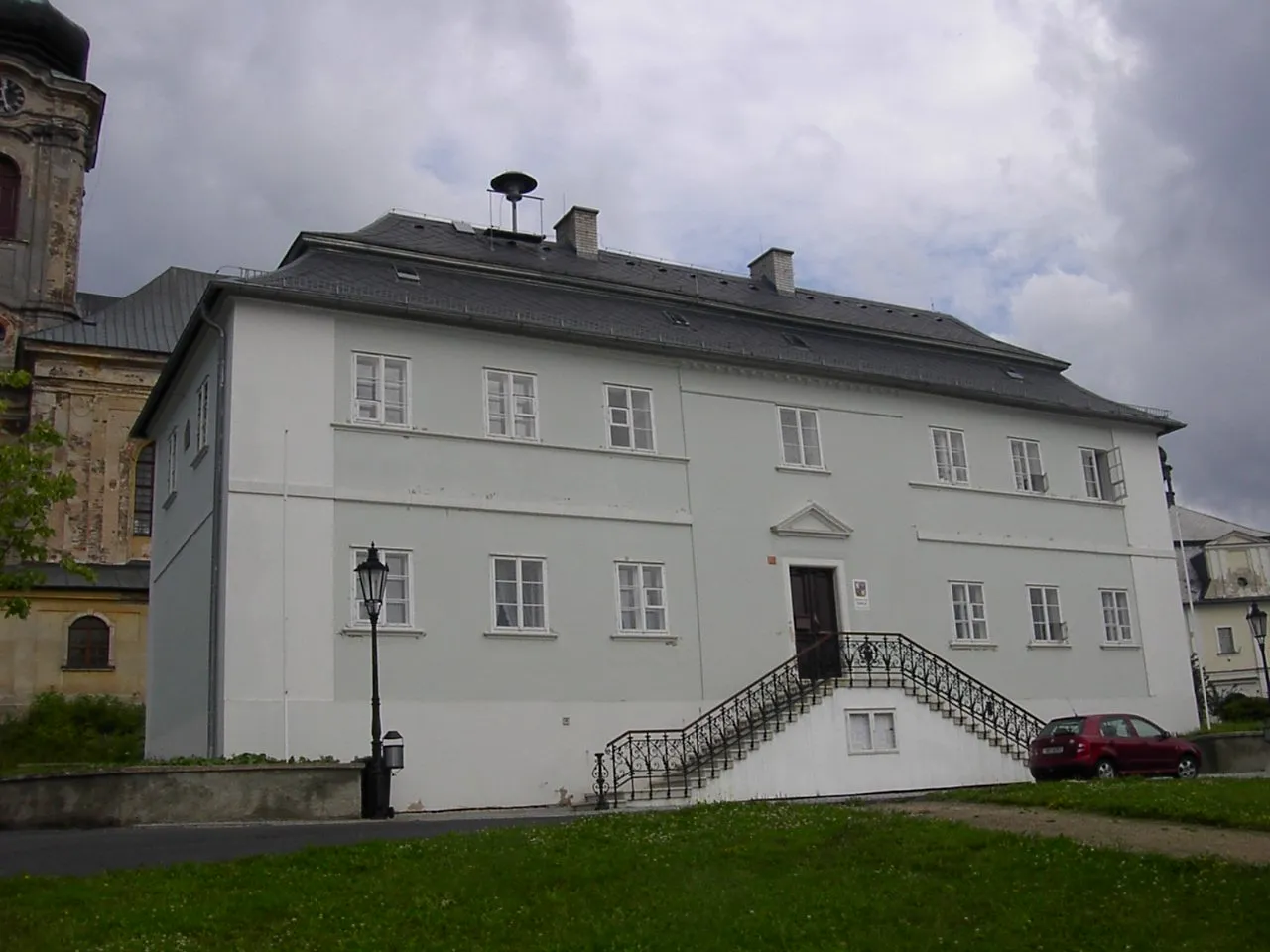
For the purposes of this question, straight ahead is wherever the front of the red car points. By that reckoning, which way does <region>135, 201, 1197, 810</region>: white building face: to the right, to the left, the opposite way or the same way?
to the right

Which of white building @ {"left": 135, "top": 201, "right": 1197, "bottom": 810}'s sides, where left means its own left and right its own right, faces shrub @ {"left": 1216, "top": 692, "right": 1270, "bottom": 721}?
left

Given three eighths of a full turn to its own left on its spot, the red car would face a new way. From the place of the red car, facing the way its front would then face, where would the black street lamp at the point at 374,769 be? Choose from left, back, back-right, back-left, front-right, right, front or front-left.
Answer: front-left

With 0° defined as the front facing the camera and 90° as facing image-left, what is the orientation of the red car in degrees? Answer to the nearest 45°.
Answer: approximately 225°

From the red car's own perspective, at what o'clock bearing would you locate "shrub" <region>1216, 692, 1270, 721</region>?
The shrub is roughly at 11 o'clock from the red car.

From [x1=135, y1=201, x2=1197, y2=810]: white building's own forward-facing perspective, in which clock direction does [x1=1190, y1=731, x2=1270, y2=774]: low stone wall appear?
The low stone wall is roughly at 10 o'clock from the white building.

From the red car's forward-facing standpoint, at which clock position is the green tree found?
The green tree is roughly at 7 o'clock from the red car.

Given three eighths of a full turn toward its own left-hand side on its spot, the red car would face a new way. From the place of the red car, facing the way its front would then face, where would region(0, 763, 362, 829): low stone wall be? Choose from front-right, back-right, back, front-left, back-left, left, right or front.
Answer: front-left

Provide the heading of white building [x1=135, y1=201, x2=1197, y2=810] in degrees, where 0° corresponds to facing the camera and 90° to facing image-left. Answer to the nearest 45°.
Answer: approximately 315°
